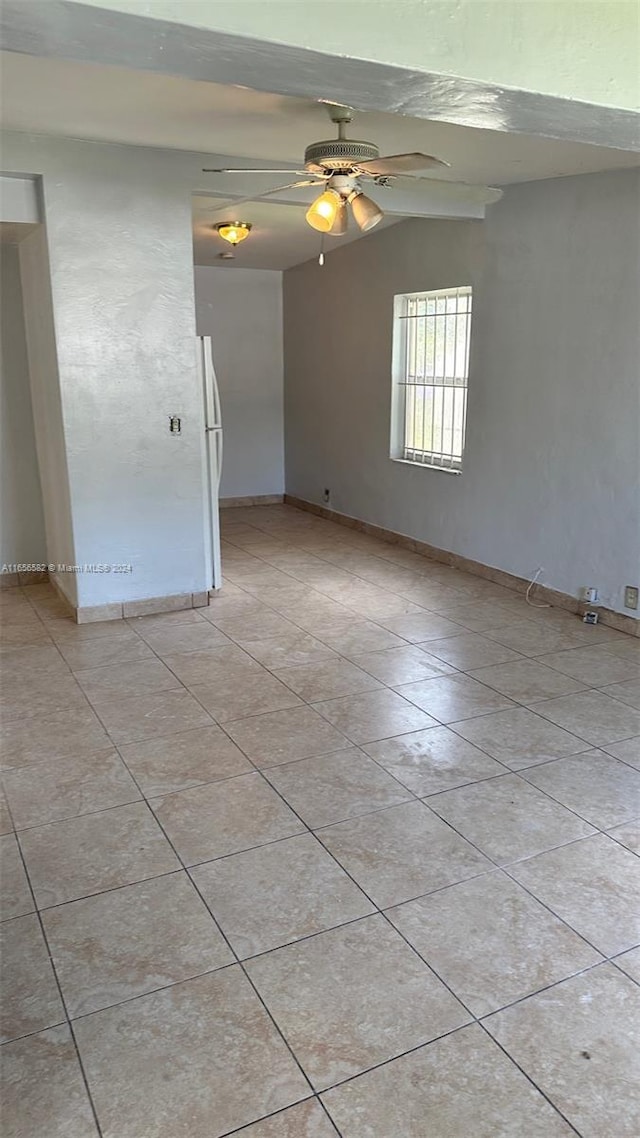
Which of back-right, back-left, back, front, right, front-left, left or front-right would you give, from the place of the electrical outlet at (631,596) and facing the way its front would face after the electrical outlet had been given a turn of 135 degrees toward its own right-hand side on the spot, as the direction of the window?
front-left

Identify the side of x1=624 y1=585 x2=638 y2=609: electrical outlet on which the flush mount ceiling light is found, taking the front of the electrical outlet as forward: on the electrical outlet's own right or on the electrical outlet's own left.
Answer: on the electrical outlet's own right

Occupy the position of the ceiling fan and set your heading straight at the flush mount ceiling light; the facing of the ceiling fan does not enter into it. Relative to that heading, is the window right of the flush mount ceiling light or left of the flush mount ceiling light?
right

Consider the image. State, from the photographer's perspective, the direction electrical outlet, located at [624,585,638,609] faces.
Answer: facing the viewer and to the left of the viewer
